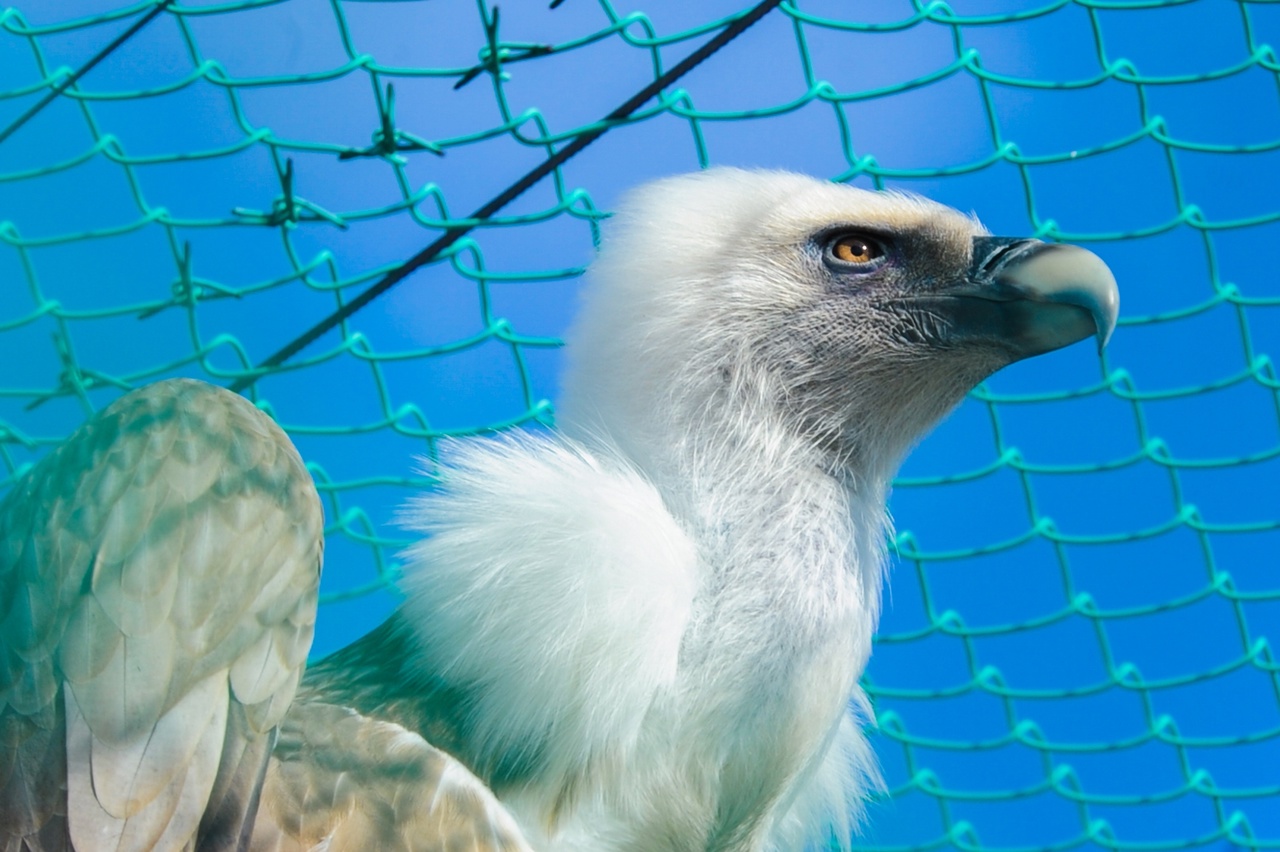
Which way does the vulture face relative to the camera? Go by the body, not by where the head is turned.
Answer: to the viewer's right
